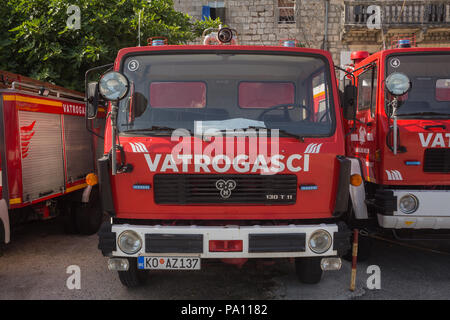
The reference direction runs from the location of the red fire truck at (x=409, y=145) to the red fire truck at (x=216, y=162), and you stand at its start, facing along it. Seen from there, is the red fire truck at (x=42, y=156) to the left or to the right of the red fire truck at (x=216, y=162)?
right

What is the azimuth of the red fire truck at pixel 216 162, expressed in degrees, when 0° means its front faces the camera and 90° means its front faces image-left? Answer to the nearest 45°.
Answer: approximately 0°

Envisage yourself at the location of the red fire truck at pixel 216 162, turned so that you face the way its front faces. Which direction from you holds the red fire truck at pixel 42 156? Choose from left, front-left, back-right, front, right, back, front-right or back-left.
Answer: back-right

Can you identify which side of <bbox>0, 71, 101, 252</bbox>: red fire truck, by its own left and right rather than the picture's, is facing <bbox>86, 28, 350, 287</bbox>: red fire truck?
left

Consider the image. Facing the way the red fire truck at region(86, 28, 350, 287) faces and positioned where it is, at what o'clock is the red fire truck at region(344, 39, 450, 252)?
the red fire truck at region(344, 39, 450, 252) is roughly at 8 o'clock from the red fire truck at region(86, 28, 350, 287).

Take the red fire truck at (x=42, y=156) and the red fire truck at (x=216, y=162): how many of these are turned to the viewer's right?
0

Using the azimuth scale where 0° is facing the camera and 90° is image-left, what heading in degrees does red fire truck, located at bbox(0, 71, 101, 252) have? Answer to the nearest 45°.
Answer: approximately 45°

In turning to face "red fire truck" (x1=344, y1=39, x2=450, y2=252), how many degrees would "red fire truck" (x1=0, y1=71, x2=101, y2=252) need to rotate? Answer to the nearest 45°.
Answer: approximately 90° to its left
